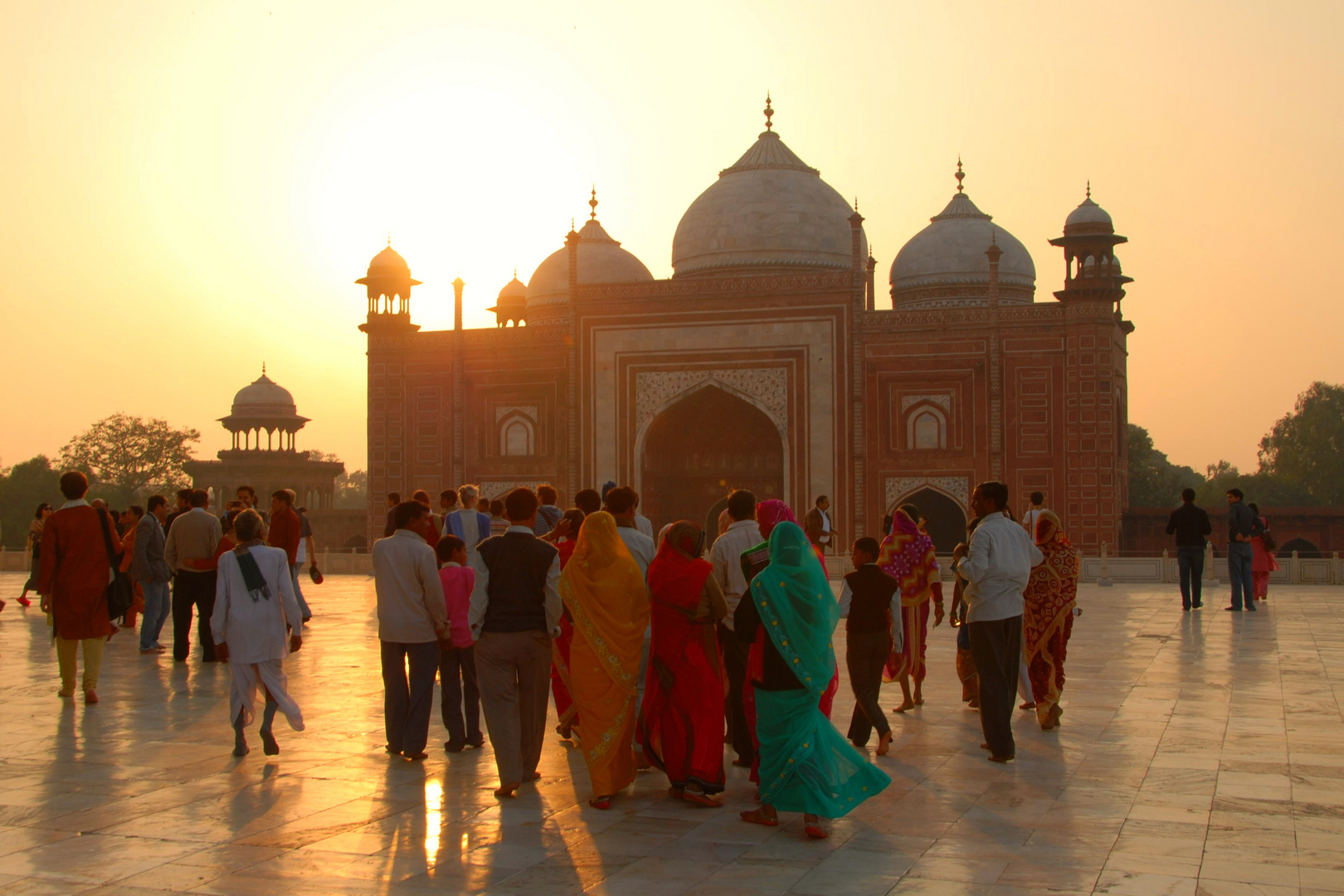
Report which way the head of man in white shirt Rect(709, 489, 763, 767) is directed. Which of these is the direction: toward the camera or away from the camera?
away from the camera

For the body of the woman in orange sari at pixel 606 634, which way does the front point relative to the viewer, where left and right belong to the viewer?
facing away from the viewer

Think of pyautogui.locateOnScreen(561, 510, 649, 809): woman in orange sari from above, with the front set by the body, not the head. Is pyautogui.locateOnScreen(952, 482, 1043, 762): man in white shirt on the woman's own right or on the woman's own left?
on the woman's own right

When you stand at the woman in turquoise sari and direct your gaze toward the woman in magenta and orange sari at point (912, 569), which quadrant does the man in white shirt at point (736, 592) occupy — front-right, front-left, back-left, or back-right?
front-left

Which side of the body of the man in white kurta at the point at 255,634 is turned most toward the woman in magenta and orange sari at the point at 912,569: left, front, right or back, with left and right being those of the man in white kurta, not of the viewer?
right

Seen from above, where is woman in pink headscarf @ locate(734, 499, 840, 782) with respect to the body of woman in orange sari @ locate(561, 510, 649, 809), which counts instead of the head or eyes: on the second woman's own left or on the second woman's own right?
on the second woman's own right

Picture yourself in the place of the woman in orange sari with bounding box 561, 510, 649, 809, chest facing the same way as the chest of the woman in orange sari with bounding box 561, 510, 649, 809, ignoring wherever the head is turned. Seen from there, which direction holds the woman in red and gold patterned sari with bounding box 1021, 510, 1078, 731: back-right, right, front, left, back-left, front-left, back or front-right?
front-right

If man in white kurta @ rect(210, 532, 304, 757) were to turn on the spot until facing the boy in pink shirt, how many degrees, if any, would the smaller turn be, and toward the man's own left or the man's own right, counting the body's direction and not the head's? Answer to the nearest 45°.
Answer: approximately 90° to the man's own right

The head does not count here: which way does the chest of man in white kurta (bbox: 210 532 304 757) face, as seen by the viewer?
away from the camera

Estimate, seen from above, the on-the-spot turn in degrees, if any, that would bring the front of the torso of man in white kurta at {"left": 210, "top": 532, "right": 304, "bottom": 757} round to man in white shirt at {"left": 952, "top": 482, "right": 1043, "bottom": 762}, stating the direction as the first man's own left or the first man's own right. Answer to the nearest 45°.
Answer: approximately 90° to the first man's own right

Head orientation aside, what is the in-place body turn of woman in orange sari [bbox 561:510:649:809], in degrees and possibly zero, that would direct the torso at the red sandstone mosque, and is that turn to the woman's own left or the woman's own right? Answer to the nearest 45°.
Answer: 0° — they already face it

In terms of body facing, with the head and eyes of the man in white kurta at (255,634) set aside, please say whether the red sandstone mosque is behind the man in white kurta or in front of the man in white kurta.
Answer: in front
